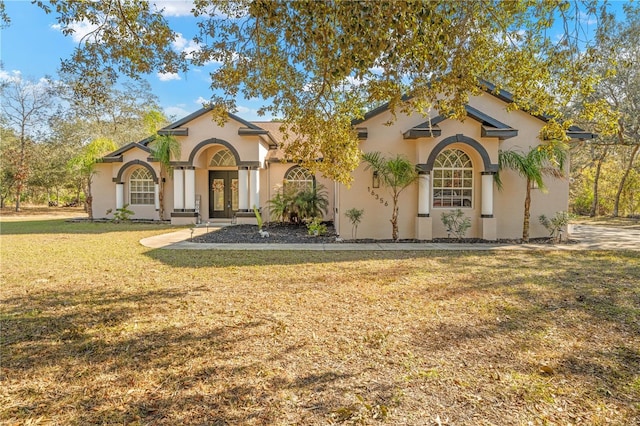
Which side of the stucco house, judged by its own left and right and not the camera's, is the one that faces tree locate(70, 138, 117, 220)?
right

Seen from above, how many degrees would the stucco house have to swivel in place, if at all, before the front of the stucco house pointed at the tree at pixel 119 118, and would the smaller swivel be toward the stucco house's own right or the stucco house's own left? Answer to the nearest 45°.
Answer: approximately 135° to the stucco house's own right

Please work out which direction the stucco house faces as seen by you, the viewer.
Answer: facing the viewer

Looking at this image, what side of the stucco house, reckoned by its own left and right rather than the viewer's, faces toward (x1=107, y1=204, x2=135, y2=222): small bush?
right

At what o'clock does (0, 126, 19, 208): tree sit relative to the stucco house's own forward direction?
The tree is roughly at 4 o'clock from the stucco house.
